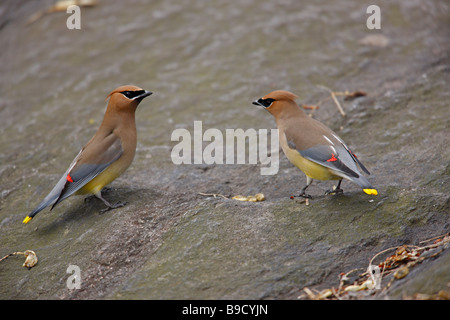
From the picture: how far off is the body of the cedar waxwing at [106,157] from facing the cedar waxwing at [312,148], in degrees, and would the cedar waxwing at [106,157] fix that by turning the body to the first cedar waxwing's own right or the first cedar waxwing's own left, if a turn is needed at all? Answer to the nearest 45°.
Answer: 0° — it already faces it

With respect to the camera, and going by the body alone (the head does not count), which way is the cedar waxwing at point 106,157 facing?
to the viewer's right
